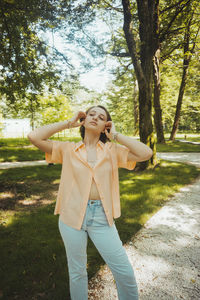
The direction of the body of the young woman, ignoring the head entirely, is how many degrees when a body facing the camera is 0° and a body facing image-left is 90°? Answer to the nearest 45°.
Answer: approximately 0°
